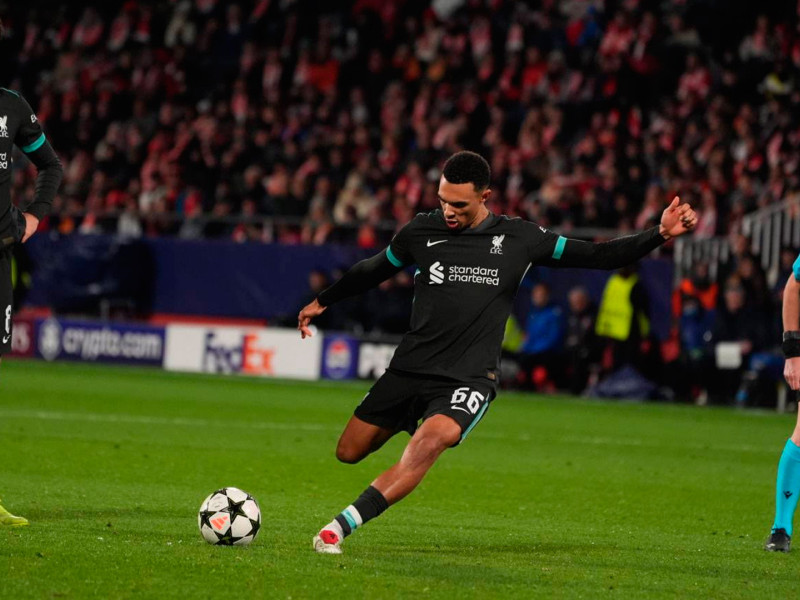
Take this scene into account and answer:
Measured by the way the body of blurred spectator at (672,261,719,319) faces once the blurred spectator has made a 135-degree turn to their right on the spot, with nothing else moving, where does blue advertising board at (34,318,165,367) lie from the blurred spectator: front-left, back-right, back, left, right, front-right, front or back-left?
front-left

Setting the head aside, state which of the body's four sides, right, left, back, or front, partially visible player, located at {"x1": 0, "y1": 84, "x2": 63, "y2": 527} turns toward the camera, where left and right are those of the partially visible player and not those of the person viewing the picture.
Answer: front

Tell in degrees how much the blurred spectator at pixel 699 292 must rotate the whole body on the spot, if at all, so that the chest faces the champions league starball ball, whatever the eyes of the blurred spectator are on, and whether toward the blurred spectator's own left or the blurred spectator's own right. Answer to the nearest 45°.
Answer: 0° — they already face it

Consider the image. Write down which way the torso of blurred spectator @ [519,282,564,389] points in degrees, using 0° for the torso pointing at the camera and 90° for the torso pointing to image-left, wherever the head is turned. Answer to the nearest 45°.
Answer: approximately 45°

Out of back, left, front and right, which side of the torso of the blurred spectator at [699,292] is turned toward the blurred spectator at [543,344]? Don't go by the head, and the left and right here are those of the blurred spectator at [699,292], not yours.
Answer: right

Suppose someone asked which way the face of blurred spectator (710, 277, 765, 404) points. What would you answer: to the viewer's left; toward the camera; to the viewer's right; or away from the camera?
toward the camera

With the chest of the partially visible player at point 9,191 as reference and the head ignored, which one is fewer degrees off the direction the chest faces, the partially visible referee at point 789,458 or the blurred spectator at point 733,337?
the partially visible referee

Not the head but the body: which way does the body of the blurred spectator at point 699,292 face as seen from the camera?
toward the camera

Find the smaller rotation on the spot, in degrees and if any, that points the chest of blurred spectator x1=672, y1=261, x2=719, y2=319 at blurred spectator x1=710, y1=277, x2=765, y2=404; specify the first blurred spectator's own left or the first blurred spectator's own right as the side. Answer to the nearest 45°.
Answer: approximately 45° to the first blurred spectator's own left

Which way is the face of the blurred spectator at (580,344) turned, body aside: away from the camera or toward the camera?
toward the camera

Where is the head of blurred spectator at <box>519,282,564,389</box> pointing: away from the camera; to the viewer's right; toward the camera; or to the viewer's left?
toward the camera
